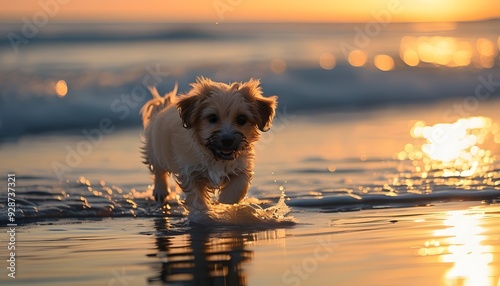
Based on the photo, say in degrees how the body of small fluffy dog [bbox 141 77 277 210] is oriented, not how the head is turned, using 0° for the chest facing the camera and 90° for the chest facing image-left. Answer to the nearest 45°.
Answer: approximately 315°
